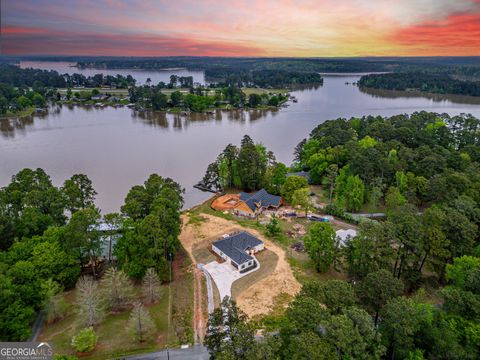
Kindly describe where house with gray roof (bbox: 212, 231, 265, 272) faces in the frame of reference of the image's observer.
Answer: facing the viewer and to the right of the viewer

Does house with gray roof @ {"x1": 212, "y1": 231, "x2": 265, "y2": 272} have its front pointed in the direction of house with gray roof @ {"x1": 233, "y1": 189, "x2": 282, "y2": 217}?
no

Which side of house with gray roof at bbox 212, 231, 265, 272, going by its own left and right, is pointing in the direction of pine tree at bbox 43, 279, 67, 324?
right

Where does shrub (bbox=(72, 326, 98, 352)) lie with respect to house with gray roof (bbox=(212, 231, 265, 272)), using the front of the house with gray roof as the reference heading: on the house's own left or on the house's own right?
on the house's own right
